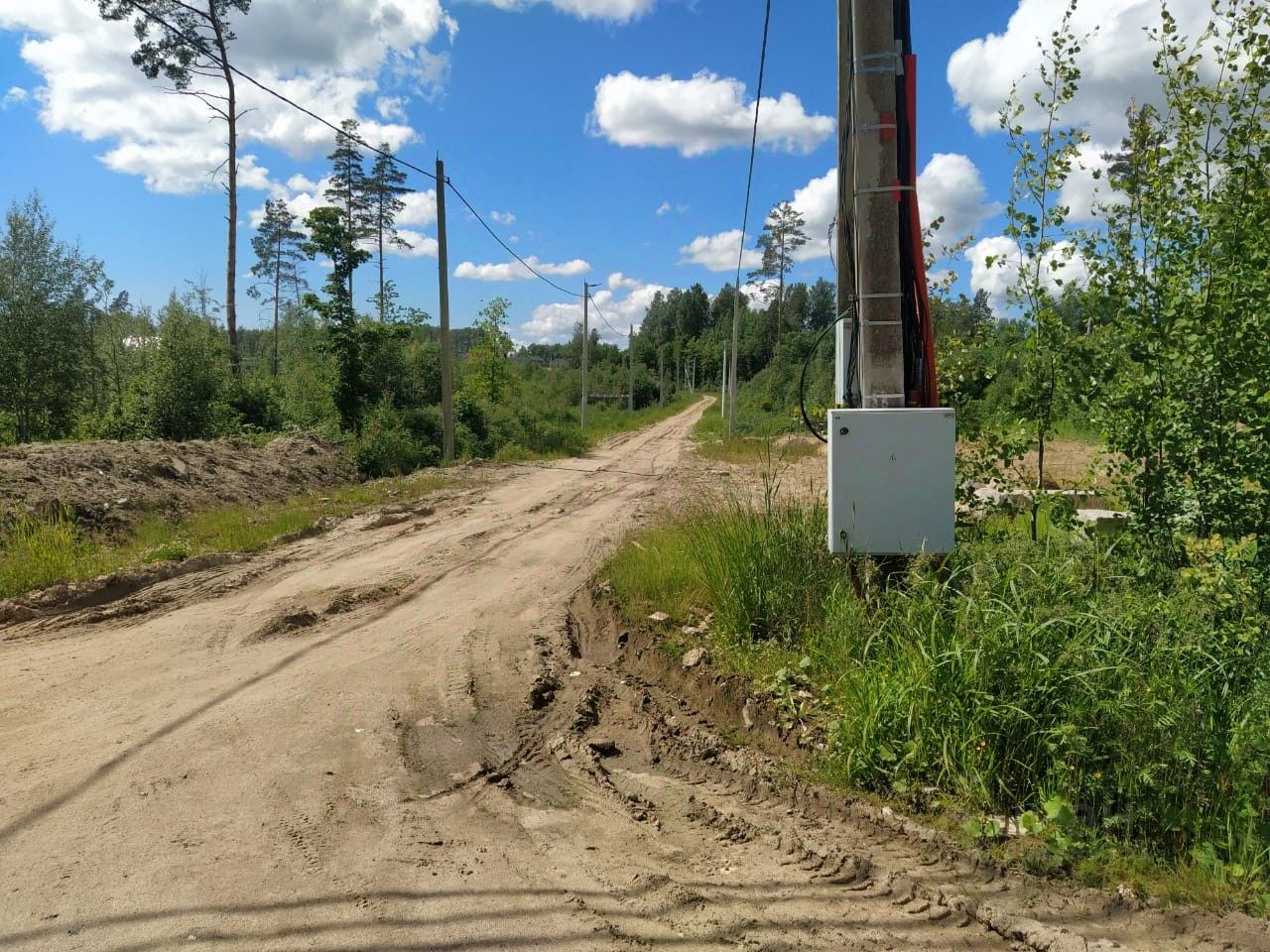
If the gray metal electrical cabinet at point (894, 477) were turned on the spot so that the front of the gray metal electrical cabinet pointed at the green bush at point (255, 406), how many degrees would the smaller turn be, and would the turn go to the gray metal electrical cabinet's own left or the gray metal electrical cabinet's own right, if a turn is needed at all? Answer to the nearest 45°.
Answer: approximately 135° to the gray metal electrical cabinet's own right

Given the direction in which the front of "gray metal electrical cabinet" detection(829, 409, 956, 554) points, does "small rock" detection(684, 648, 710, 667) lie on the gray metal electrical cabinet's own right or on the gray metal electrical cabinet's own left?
on the gray metal electrical cabinet's own right

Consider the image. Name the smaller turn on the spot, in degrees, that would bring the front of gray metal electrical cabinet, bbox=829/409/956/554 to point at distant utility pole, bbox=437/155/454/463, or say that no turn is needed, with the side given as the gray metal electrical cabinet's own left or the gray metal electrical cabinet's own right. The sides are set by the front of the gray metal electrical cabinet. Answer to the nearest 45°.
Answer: approximately 135° to the gray metal electrical cabinet's own right

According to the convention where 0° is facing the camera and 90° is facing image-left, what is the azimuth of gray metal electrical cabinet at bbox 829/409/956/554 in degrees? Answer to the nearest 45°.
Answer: approximately 0°

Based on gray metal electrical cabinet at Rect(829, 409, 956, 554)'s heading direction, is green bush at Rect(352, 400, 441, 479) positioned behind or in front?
behind

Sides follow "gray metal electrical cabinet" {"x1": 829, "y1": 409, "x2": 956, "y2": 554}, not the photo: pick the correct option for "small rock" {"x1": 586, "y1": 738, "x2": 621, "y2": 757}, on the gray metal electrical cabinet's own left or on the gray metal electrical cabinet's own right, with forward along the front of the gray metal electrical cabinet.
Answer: on the gray metal electrical cabinet's own right

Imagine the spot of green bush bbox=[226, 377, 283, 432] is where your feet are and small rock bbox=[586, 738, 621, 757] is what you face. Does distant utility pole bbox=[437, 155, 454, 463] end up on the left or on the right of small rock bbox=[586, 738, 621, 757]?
left
